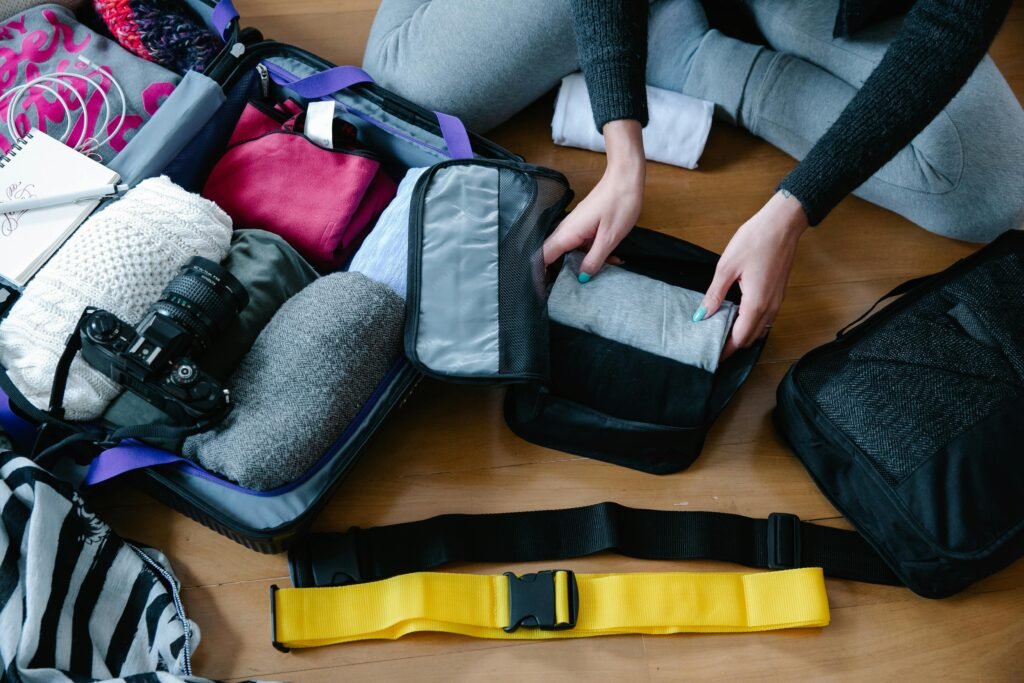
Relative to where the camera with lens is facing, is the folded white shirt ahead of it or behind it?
ahead

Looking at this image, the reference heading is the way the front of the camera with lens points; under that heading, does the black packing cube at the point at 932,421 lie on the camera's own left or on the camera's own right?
on the camera's own right

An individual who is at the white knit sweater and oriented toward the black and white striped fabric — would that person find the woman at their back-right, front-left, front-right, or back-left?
back-left

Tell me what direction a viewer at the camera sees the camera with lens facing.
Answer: facing away from the viewer and to the right of the viewer

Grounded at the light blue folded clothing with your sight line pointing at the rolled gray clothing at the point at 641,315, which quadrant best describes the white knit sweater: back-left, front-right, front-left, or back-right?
back-right
